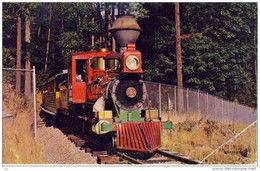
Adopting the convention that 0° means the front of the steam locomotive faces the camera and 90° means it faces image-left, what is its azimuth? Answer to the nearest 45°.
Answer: approximately 315°

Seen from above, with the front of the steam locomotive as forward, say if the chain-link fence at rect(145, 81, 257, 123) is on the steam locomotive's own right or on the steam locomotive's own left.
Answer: on the steam locomotive's own left
